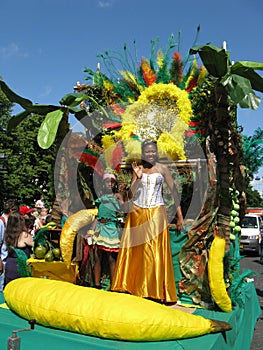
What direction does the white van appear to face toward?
toward the camera

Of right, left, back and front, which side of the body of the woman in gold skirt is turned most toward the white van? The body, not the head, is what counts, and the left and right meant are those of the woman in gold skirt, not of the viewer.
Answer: back

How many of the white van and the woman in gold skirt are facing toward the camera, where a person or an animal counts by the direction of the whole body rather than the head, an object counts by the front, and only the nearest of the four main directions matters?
2

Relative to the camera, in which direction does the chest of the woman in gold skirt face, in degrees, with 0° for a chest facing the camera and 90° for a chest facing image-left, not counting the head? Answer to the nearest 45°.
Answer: approximately 0°

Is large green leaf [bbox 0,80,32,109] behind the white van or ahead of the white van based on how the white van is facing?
ahead

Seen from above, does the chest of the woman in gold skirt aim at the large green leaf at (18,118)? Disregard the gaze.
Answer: no

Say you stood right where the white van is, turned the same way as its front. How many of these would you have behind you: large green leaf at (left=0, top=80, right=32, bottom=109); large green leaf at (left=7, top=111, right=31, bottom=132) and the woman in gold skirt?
0

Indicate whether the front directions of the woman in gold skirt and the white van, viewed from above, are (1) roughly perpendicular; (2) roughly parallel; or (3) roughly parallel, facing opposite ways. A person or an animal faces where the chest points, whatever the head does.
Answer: roughly parallel

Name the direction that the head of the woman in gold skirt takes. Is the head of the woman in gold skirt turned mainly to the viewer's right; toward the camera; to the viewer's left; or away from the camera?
toward the camera

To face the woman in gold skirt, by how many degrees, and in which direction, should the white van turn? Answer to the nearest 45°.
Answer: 0° — it already faces them
